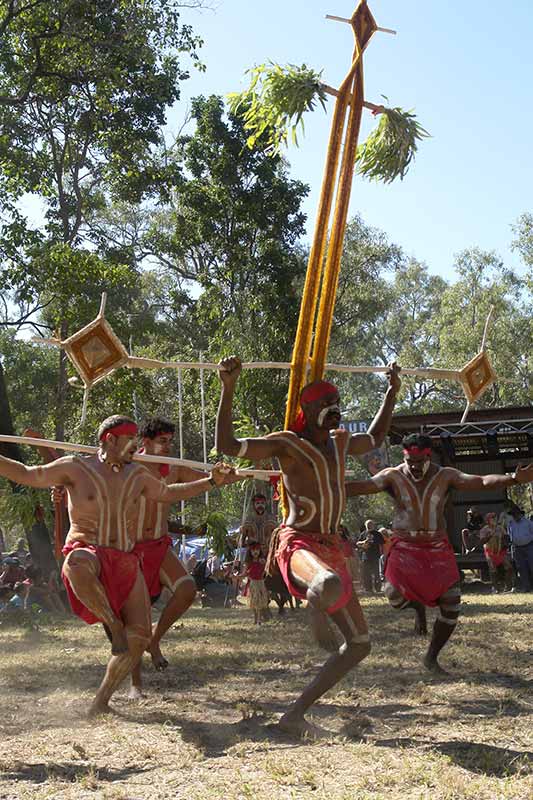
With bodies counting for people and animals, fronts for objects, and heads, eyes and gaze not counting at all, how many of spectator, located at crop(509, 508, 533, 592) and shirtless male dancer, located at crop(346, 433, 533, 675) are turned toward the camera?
2

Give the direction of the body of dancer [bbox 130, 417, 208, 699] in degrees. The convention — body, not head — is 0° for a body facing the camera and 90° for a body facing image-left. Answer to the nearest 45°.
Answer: approximately 315°

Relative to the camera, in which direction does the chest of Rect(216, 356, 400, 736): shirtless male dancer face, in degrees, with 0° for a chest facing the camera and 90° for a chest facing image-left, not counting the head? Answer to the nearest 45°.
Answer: approximately 315°

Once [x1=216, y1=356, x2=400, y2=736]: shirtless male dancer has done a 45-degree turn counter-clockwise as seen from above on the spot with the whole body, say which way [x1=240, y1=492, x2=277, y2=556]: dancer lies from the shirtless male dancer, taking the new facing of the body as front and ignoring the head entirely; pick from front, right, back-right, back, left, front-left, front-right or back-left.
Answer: left

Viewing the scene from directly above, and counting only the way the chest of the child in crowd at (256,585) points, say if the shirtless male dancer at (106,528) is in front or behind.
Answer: in front

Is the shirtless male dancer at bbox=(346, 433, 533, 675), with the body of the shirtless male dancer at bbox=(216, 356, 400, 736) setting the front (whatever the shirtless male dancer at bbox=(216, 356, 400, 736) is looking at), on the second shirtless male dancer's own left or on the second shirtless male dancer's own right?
on the second shirtless male dancer's own left
